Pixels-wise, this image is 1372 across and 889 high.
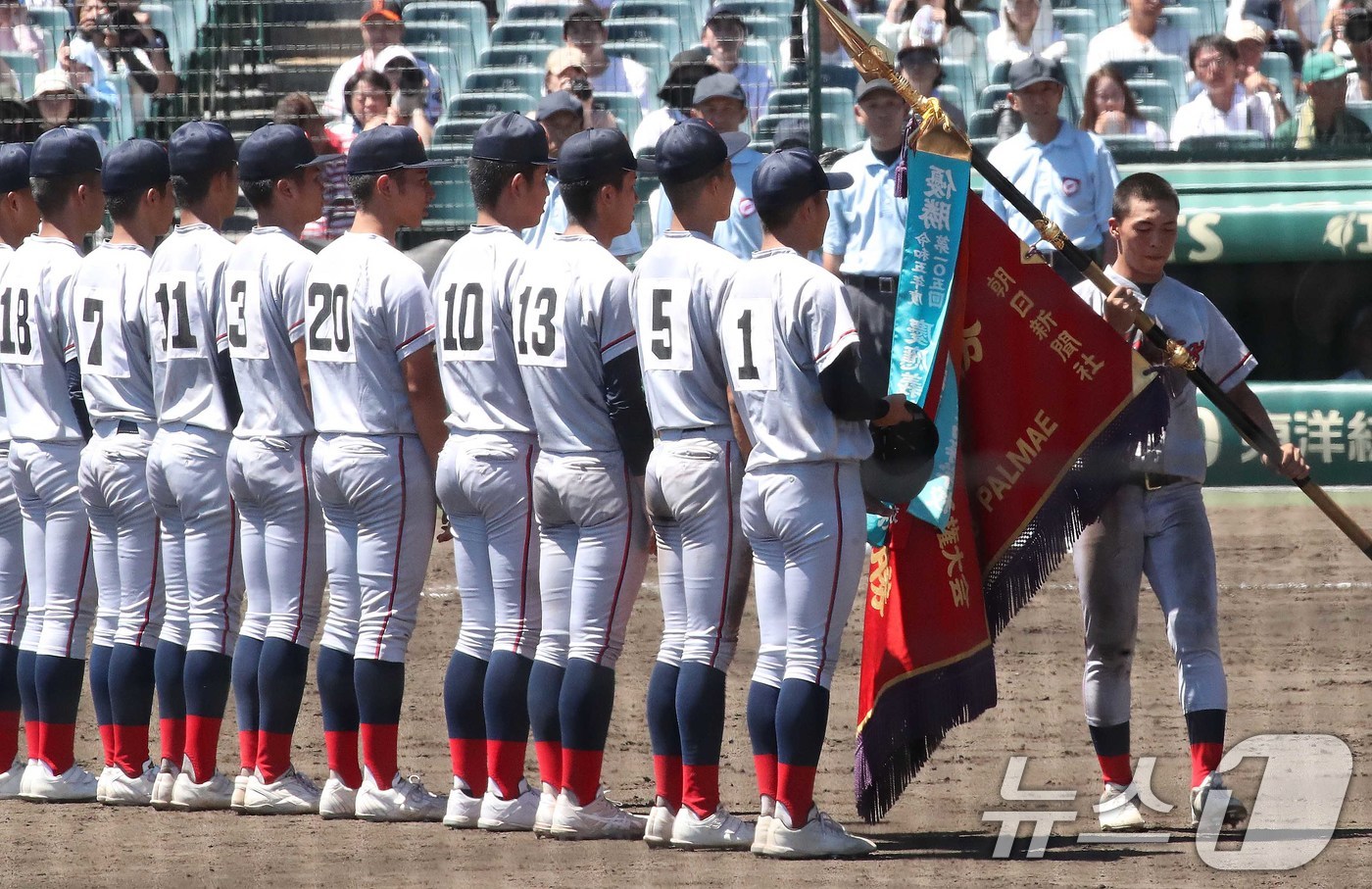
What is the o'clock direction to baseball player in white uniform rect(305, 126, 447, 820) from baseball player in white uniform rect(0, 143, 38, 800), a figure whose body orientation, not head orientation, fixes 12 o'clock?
baseball player in white uniform rect(305, 126, 447, 820) is roughly at 3 o'clock from baseball player in white uniform rect(0, 143, 38, 800).

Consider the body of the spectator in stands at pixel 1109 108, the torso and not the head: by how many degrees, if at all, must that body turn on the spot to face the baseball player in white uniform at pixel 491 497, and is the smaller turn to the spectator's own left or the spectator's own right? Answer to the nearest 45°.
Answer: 0° — they already face them

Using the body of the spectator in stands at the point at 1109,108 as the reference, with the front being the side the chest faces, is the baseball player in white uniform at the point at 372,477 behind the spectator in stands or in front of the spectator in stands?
in front

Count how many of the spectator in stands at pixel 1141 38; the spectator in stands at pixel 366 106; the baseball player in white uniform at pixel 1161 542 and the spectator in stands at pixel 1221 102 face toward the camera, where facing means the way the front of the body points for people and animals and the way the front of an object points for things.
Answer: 4

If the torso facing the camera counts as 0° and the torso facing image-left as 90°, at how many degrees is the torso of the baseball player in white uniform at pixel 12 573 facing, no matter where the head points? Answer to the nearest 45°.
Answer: approximately 225°

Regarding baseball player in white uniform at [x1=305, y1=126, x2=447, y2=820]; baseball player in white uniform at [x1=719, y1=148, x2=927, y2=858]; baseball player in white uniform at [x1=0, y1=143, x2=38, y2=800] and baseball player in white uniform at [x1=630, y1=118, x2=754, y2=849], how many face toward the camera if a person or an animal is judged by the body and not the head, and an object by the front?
0

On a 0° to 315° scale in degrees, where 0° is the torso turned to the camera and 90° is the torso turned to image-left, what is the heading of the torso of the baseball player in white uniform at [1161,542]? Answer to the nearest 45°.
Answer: approximately 0°

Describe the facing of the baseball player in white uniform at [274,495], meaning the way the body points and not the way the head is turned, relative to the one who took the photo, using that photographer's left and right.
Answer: facing away from the viewer and to the right of the viewer

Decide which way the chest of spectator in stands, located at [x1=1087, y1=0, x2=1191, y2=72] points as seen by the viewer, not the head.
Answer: toward the camera

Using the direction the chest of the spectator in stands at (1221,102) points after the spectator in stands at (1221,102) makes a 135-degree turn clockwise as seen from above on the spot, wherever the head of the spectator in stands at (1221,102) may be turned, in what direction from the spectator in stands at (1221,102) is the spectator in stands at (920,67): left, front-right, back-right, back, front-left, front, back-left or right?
left

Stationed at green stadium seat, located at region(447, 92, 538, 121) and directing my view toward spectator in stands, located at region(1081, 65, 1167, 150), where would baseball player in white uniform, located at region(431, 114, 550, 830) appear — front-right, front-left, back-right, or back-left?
front-right

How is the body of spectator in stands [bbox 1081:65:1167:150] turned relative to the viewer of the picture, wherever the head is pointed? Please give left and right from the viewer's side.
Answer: facing the viewer

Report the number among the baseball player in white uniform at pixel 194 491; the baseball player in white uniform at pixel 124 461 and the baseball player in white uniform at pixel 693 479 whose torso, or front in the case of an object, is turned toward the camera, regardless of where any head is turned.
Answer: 0
